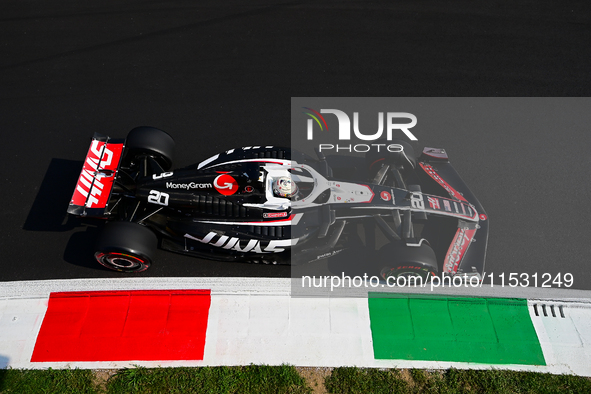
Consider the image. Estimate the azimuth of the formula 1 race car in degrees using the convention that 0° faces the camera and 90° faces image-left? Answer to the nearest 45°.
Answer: approximately 270°
